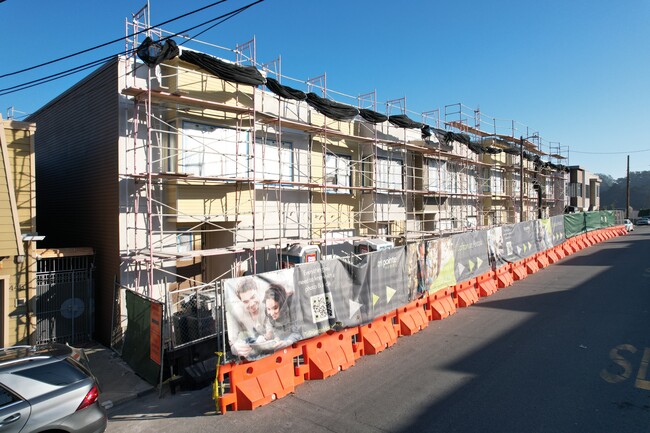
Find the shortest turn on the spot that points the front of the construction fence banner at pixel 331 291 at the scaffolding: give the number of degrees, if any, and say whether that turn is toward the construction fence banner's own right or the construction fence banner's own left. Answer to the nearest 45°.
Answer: approximately 180°

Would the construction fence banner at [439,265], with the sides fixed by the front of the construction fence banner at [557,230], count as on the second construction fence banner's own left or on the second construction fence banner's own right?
on the second construction fence banner's own right

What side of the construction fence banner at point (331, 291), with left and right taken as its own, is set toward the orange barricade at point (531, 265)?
left

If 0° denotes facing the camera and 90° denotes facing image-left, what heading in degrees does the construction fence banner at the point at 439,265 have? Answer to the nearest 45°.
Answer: approximately 315°

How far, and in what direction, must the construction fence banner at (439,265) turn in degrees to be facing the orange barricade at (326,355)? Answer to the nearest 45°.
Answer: approximately 90° to its right

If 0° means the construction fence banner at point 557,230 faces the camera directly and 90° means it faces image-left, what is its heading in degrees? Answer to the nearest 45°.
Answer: approximately 315°

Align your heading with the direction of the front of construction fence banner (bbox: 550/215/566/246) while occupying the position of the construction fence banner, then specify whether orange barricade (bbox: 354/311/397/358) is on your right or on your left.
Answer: on your right

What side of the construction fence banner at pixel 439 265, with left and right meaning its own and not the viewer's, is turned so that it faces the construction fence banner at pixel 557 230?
left

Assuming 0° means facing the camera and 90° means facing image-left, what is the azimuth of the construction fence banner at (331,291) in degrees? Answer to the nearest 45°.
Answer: approximately 315°
